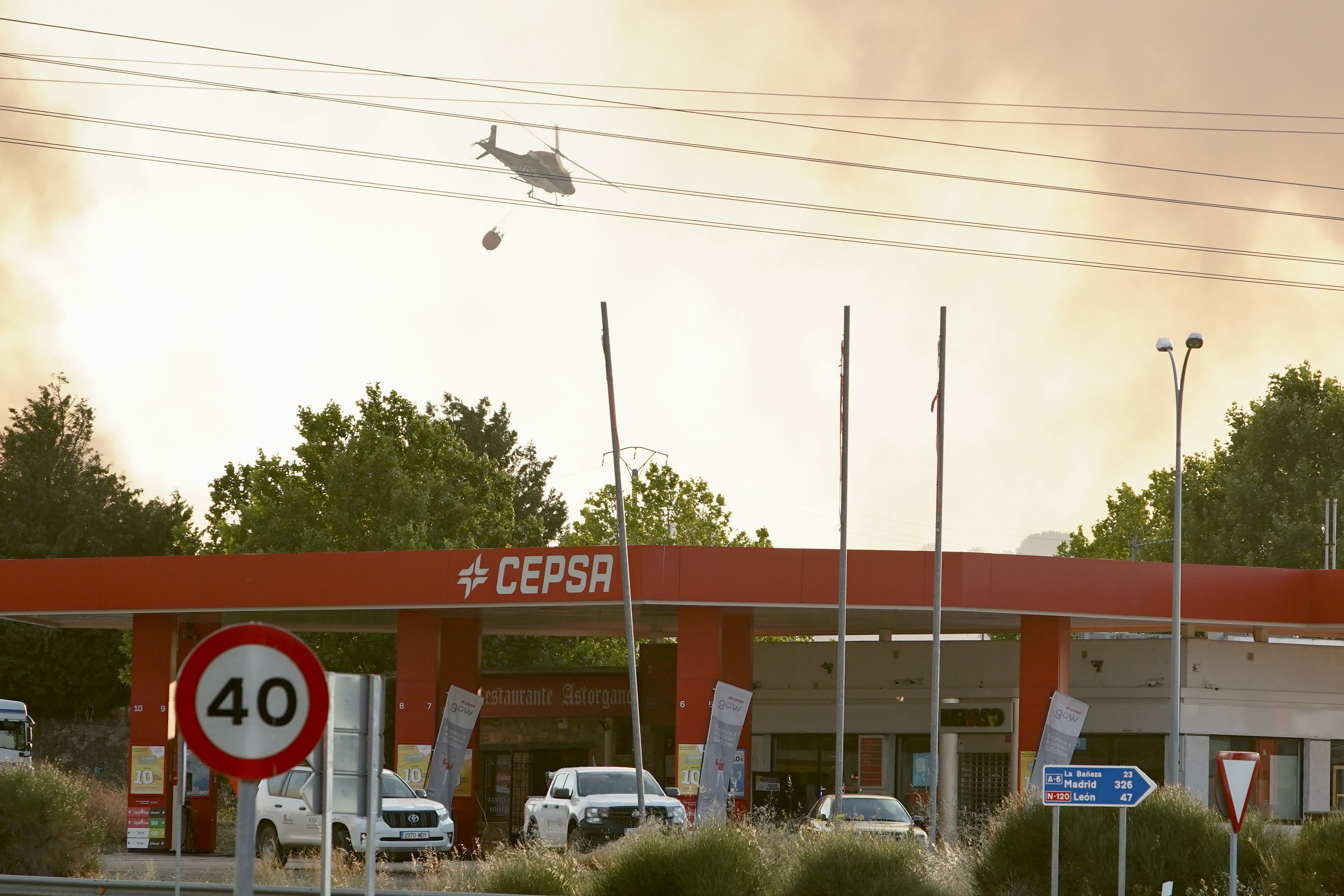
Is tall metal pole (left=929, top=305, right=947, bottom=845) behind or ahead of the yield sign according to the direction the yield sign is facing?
behind

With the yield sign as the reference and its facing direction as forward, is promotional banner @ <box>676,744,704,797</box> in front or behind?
behind

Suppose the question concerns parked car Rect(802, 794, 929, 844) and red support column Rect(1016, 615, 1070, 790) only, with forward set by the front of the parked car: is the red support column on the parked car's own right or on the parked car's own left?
on the parked car's own left

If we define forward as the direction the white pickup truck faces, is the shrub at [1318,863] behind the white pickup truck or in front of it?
in front

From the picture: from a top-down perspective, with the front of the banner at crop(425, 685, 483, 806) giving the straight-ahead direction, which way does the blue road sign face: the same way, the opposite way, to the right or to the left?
the same way

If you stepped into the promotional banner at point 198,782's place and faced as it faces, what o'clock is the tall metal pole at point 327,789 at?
The tall metal pole is roughly at 12 o'clock from the promotional banner.

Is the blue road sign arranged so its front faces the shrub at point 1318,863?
no

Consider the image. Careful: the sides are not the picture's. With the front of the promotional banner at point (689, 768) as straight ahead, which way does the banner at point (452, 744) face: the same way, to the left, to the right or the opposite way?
the same way

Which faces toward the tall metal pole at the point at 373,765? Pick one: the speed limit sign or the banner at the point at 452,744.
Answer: the banner

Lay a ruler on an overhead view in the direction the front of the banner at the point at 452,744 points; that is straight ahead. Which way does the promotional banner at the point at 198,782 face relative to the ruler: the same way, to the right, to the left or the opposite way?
the same way

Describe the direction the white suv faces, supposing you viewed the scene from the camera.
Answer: facing the viewer and to the right of the viewer

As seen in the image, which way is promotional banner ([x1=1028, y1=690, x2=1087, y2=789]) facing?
toward the camera

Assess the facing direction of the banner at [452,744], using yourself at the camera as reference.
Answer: facing the viewer

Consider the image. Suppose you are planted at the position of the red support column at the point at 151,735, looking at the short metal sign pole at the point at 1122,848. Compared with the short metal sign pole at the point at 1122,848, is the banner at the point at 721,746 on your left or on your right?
left

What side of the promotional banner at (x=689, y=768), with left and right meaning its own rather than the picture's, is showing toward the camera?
front

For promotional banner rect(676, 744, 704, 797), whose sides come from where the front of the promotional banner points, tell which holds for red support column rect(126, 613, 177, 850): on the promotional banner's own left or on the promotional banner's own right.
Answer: on the promotional banner's own right
